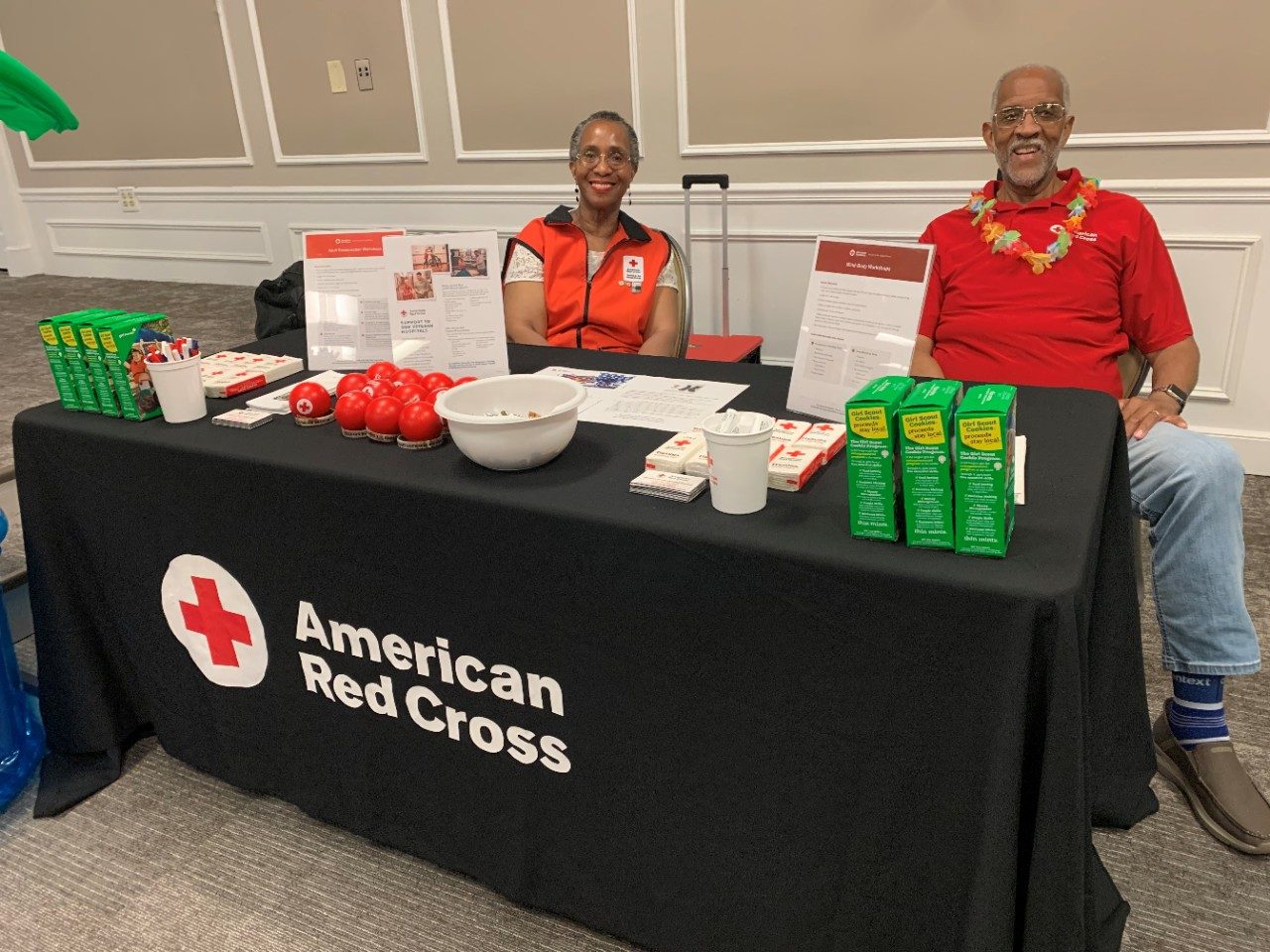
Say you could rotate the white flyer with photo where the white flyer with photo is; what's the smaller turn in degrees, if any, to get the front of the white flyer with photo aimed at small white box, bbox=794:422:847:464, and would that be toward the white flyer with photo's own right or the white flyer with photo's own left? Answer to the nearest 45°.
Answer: approximately 45° to the white flyer with photo's own left

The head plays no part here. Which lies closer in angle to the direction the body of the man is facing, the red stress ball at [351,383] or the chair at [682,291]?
the red stress ball

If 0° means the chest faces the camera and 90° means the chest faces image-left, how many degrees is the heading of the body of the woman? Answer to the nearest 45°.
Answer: approximately 0°

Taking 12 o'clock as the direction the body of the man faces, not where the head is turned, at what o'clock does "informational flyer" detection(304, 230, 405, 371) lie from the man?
The informational flyer is roughly at 2 o'clock from the man.

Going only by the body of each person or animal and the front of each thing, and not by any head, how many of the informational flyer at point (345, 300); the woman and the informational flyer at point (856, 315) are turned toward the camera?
3
